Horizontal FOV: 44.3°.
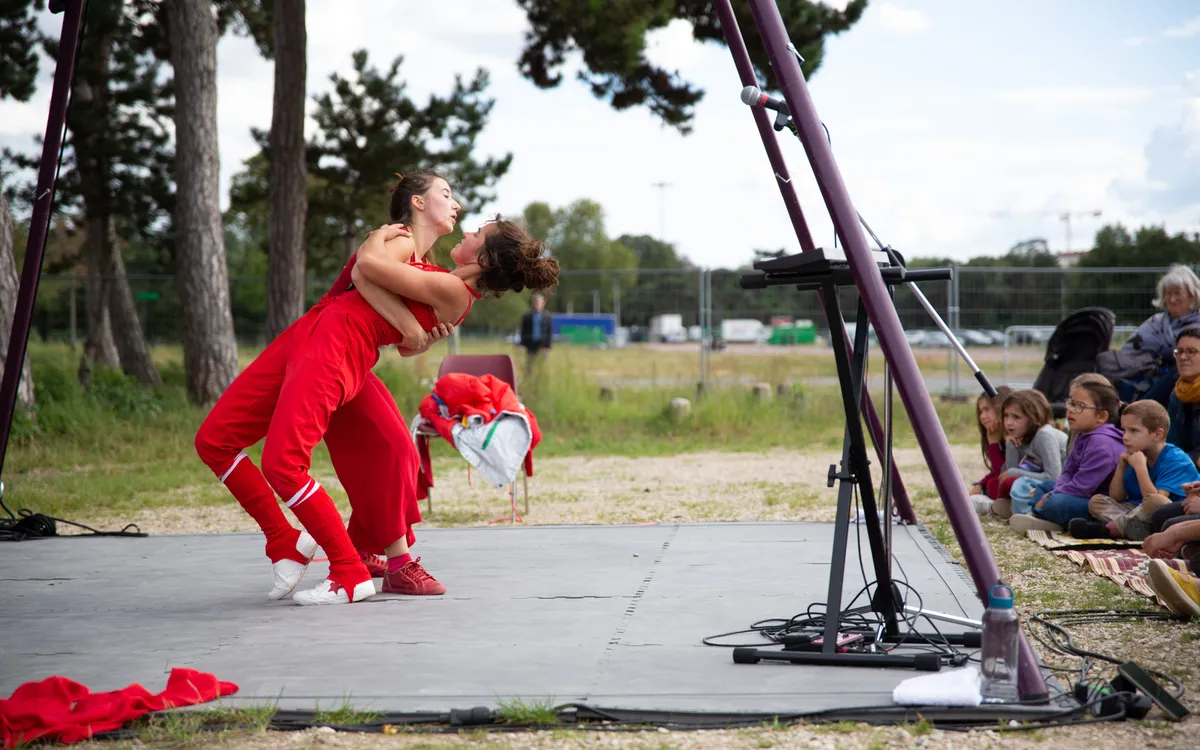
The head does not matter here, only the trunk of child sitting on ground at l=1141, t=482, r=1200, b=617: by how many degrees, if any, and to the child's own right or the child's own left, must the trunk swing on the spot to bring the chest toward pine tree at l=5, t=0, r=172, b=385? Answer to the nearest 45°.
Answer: approximately 45° to the child's own right

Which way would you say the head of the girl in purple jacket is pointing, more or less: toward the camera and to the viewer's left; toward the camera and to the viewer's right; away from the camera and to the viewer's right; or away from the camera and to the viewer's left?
toward the camera and to the viewer's left

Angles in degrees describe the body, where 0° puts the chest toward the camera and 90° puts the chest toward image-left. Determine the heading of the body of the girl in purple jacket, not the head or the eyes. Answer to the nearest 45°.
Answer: approximately 90°

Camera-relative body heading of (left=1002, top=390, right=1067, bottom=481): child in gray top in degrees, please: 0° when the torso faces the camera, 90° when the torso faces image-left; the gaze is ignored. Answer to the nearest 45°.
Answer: approximately 45°

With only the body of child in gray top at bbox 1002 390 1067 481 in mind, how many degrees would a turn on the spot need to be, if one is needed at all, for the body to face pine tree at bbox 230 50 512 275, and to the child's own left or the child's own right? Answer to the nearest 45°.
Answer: approximately 90° to the child's own right

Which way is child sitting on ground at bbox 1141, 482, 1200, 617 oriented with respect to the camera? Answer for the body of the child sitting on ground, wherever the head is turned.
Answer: to the viewer's left

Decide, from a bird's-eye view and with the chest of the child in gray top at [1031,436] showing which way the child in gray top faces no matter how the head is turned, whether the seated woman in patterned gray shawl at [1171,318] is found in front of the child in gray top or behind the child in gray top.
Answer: behind

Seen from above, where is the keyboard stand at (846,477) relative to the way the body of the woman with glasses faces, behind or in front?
in front

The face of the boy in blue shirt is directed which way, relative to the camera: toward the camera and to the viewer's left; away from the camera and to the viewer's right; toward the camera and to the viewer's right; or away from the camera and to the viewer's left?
toward the camera and to the viewer's left

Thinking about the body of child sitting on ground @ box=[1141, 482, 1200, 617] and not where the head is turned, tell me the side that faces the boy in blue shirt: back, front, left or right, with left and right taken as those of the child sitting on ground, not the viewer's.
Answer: right

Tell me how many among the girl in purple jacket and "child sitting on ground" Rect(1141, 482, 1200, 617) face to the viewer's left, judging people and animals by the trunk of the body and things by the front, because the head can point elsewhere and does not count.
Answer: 2

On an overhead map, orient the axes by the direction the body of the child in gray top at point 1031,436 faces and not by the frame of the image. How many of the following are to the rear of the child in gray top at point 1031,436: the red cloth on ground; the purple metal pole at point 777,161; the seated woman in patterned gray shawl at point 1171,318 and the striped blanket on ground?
1

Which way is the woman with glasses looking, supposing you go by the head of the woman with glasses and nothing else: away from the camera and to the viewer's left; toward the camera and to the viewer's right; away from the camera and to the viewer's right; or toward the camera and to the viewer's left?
toward the camera and to the viewer's left
